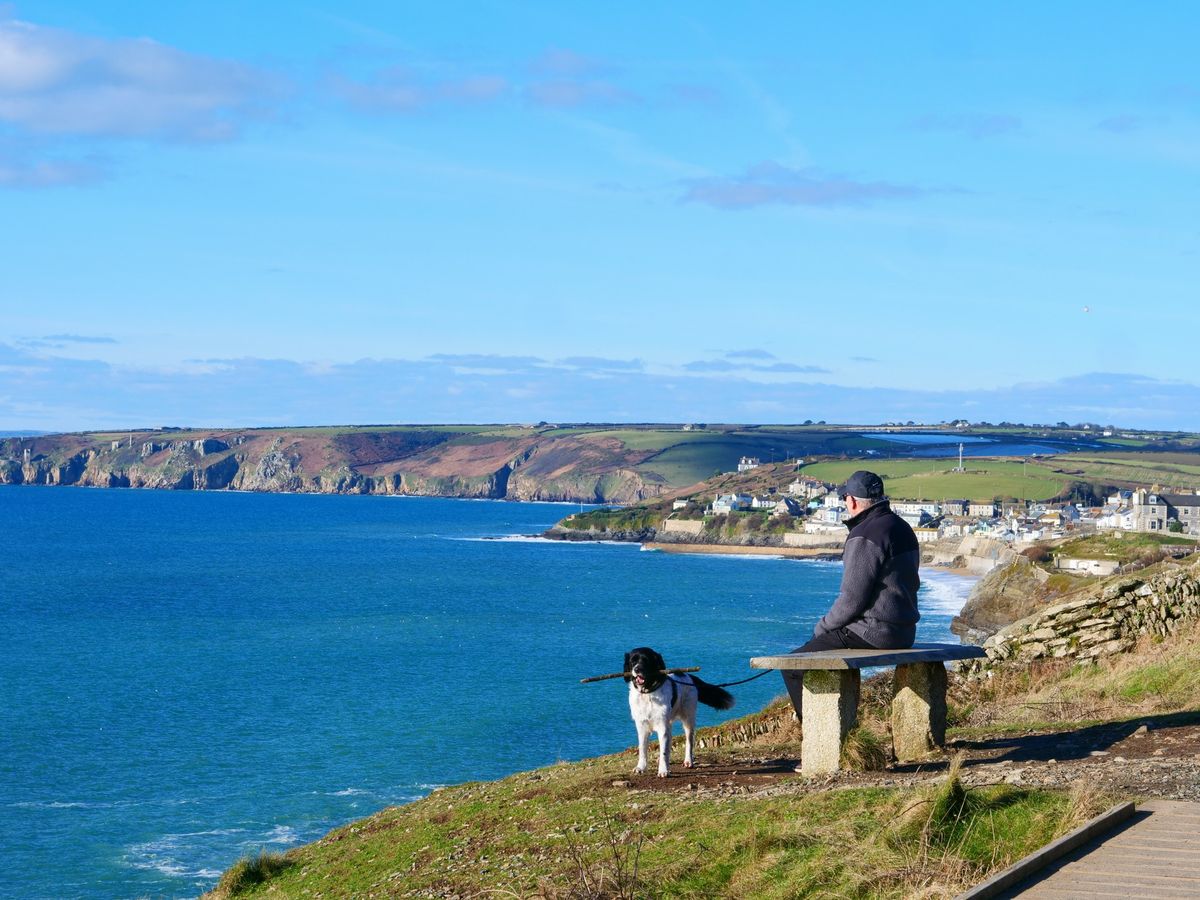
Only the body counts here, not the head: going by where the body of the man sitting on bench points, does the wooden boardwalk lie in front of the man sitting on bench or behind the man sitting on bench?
behind

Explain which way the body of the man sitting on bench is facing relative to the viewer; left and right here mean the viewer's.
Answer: facing away from the viewer and to the left of the viewer

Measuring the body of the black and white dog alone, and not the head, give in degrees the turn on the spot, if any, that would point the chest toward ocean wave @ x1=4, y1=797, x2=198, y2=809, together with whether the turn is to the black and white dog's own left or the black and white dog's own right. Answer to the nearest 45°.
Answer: approximately 90° to the black and white dog's own right

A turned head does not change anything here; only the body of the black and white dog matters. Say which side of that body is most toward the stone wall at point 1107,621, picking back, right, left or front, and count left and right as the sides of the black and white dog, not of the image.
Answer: back

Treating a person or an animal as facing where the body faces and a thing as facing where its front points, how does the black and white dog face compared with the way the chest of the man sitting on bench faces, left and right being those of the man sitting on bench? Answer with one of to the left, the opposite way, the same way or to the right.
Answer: to the left

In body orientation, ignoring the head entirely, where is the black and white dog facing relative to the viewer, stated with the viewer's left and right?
facing the viewer and to the left of the viewer

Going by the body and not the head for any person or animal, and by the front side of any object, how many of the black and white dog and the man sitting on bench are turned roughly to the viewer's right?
0

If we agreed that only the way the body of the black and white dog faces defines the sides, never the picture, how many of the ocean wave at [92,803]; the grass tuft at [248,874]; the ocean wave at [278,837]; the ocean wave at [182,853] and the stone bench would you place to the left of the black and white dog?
1

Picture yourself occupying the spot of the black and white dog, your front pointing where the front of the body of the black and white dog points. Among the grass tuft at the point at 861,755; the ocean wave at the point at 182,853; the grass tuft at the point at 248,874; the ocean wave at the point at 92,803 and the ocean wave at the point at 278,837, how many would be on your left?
1

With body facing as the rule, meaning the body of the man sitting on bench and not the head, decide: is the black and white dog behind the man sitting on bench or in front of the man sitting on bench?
in front

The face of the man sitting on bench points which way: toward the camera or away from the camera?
away from the camera

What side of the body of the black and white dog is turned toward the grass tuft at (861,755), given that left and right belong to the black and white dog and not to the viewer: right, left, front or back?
left
